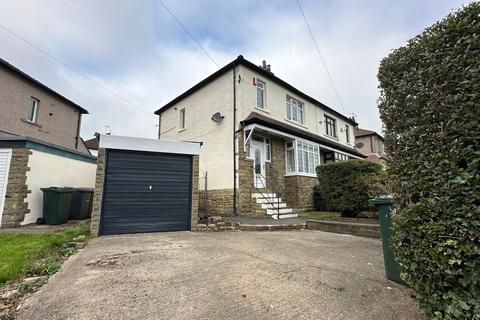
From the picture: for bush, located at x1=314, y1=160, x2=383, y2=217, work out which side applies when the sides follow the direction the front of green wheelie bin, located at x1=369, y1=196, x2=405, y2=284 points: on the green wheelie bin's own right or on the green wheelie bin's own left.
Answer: on the green wheelie bin's own right

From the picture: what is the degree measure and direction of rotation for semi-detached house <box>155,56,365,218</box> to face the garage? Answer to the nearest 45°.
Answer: approximately 90° to its right

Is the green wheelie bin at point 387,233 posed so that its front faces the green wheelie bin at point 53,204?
yes

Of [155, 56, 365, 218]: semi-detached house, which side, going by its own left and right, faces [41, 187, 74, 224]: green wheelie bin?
right

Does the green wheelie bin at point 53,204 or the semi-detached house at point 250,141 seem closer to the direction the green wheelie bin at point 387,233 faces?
the green wheelie bin

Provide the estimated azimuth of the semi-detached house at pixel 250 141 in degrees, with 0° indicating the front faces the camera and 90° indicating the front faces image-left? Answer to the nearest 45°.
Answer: approximately 315°

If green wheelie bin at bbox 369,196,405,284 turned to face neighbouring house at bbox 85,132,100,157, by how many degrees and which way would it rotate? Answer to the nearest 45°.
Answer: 0° — it already faces it

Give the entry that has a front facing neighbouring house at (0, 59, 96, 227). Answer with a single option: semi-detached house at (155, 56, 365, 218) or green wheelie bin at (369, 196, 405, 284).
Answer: the green wheelie bin

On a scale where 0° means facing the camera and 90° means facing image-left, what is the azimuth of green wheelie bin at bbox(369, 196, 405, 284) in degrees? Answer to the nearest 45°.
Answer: approximately 90°

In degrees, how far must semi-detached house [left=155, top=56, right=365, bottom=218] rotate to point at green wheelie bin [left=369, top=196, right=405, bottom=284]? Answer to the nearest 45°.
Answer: approximately 45° to its right
